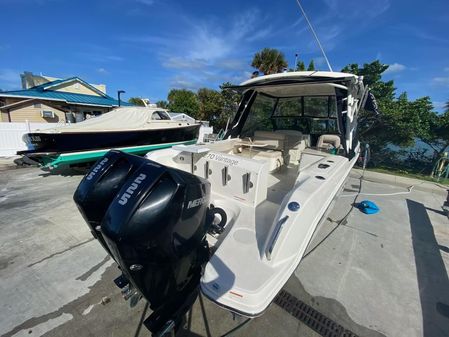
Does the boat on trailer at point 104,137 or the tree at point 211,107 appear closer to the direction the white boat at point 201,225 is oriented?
the tree

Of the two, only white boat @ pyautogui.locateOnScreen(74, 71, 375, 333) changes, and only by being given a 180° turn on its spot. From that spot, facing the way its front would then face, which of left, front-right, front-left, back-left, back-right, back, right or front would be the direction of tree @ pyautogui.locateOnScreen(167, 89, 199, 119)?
back-right

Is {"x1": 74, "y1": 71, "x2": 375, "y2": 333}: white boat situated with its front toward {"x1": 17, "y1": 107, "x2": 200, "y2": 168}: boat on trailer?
no

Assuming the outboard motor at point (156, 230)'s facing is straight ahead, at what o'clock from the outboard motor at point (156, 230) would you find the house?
The house is roughly at 10 o'clock from the outboard motor.

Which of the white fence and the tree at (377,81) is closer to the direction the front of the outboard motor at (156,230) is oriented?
the tree

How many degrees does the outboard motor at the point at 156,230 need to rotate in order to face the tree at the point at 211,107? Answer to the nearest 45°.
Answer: approximately 45° to its left

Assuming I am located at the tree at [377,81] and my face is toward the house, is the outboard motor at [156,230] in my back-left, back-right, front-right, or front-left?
front-left

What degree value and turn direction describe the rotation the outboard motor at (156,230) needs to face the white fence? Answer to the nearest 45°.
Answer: approximately 90° to its left

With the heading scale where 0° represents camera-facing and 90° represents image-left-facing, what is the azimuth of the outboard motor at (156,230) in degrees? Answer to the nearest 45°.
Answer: approximately 225°

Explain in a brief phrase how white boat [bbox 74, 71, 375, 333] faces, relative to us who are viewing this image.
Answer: facing away from the viewer and to the right of the viewer

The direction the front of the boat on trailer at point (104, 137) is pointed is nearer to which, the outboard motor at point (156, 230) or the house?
the house
